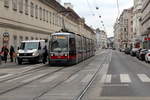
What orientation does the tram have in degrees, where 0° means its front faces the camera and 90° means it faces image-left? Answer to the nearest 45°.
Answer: approximately 45°

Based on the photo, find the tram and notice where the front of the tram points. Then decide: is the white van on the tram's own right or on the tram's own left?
on the tram's own right
